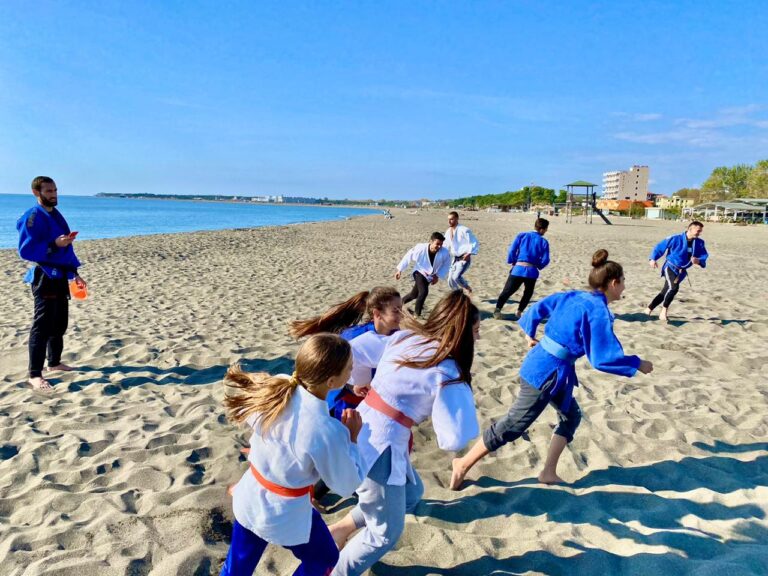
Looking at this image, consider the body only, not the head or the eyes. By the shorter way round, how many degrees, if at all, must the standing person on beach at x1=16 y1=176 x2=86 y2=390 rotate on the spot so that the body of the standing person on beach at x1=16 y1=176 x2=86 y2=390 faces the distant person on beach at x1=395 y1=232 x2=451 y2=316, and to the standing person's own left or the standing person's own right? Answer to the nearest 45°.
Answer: approximately 45° to the standing person's own left

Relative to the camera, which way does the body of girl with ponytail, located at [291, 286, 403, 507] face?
to the viewer's right

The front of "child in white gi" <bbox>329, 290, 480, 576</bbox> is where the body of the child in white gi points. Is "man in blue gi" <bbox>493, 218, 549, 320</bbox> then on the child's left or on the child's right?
on the child's left

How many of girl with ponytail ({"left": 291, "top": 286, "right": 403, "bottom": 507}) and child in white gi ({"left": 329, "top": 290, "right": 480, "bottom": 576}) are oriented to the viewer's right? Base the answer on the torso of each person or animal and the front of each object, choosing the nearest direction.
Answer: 2

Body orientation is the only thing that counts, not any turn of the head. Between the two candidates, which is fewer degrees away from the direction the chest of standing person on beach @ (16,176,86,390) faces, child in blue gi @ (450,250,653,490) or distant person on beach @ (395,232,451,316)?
the child in blue gi

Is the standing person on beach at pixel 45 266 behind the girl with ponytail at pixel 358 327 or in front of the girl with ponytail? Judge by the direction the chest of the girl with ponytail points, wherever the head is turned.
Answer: behind

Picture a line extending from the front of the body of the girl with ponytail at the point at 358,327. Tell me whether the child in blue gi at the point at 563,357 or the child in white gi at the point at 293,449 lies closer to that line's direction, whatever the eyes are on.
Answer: the child in blue gi

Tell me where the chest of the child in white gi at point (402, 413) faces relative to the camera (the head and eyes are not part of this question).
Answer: to the viewer's right

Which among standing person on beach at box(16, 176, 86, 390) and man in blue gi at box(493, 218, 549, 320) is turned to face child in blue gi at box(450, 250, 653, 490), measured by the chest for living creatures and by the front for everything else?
the standing person on beach

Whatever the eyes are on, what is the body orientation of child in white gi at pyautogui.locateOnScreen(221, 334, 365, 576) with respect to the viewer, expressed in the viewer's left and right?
facing away from the viewer and to the right of the viewer
